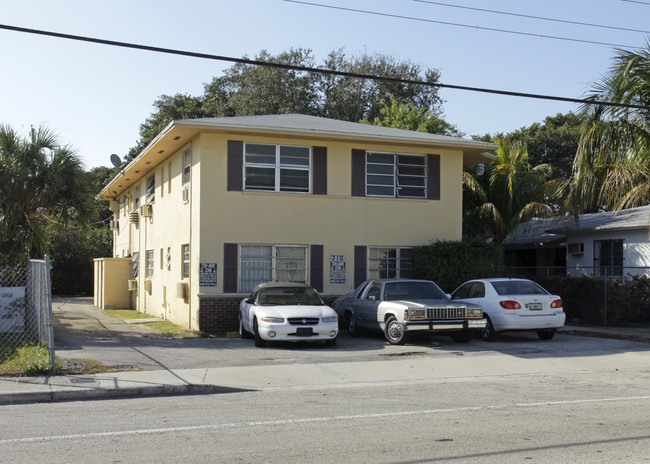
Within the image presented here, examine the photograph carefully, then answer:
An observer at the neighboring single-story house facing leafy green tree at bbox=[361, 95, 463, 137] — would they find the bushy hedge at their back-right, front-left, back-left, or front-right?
back-left

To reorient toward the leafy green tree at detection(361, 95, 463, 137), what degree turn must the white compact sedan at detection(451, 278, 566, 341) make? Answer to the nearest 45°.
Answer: approximately 45° to its right

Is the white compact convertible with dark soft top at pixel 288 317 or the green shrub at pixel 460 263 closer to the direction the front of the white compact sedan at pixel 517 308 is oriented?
the green shrub

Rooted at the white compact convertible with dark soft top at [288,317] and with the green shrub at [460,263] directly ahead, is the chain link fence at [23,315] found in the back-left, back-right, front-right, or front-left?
back-left

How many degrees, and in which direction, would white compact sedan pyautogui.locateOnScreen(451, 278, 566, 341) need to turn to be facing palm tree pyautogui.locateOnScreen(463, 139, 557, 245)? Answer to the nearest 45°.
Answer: approximately 45° to its right

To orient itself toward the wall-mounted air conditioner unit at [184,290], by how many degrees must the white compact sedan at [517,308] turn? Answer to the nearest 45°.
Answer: approximately 45° to its left

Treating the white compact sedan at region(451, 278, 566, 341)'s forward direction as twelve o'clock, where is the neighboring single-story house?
The neighboring single-story house is roughly at 2 o'clock from the white compact sedan.

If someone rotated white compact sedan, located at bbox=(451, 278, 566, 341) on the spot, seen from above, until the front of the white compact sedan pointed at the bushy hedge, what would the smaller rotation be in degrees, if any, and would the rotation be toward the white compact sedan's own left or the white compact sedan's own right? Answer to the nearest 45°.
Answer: approximately 90° to the white compact sedan's own right

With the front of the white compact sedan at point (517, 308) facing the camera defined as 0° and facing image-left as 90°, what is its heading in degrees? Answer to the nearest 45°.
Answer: approximately 135°
